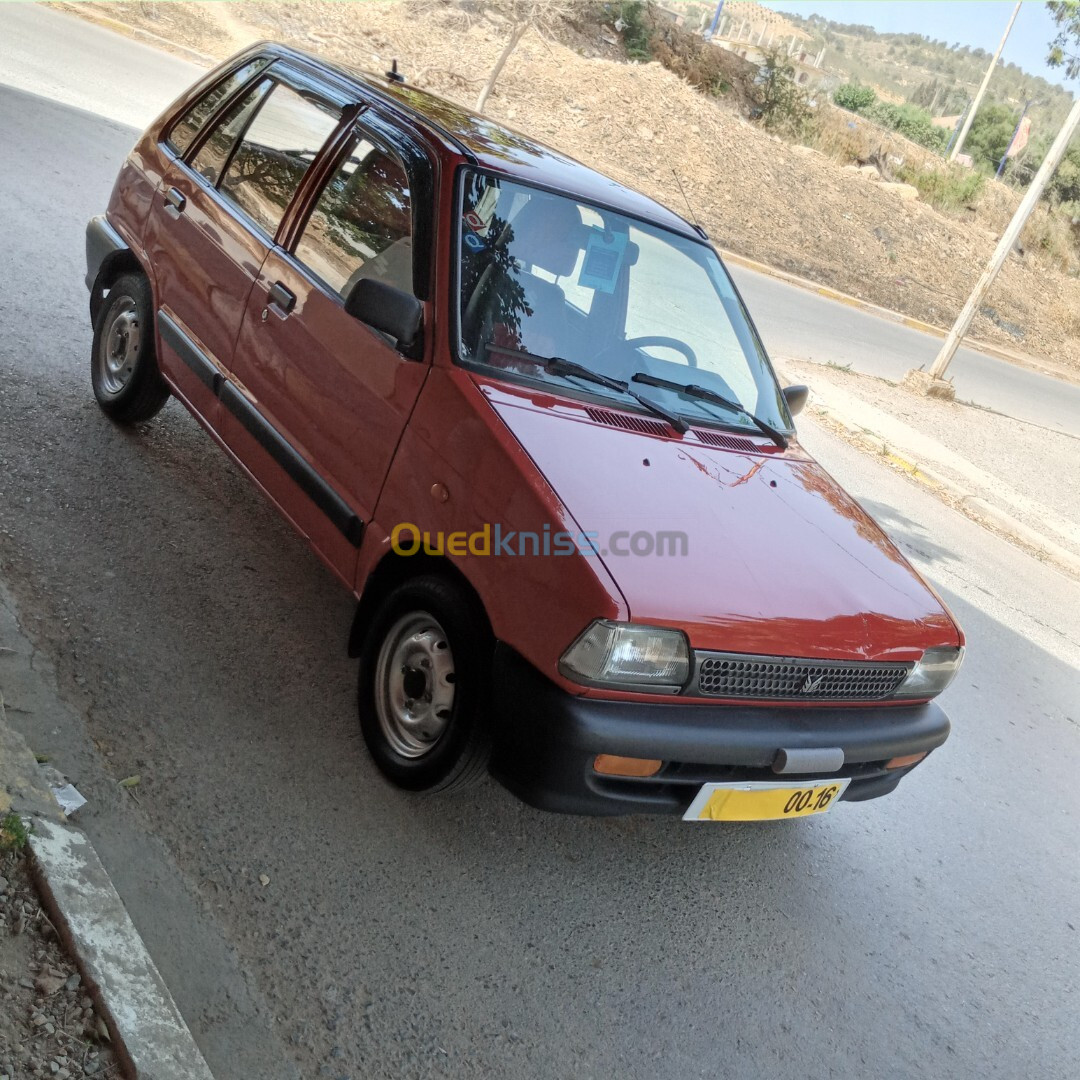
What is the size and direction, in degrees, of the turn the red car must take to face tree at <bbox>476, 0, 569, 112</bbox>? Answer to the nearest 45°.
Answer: approximately 135° to its left

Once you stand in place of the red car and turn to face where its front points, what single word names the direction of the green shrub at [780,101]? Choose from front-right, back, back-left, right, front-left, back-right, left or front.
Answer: back-left

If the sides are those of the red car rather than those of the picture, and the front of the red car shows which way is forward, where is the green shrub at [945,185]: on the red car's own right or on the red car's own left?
on the red car's own left

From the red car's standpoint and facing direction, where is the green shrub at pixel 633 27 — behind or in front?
behind

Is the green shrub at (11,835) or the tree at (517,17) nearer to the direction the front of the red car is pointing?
the green shrub

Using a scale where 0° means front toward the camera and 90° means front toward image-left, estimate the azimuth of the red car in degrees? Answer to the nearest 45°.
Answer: approximately 315°

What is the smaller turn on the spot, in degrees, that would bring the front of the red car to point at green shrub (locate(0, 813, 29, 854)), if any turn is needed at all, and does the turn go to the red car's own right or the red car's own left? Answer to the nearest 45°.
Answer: approximately 90° to the red car's own right
